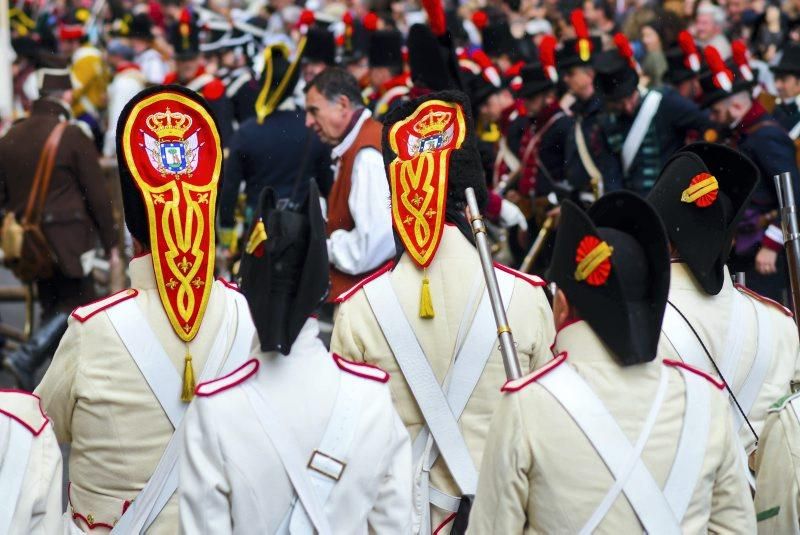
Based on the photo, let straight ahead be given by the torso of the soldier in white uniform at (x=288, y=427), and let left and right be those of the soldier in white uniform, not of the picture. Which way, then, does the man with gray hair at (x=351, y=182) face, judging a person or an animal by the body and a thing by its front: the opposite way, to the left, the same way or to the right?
to the left

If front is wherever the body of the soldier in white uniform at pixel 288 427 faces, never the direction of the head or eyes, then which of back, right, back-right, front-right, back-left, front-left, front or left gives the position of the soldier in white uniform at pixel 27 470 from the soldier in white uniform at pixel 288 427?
left

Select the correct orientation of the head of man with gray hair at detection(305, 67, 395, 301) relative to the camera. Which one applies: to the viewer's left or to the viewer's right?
to the viewer's left

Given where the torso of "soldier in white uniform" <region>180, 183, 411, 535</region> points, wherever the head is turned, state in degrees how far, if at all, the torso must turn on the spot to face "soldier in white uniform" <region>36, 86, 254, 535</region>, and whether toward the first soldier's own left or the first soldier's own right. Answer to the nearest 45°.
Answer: approximately 45° to the first soldier's own left

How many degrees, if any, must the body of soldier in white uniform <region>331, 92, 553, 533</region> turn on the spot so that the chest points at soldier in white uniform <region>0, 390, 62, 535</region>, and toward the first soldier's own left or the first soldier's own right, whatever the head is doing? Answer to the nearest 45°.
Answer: approximately 135° to the first soldier's own left

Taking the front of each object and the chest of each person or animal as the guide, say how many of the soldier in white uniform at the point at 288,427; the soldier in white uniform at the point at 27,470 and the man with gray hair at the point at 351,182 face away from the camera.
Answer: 2

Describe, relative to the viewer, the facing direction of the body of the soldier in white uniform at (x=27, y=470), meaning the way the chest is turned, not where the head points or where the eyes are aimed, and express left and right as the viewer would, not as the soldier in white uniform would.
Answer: facing away from the viewer

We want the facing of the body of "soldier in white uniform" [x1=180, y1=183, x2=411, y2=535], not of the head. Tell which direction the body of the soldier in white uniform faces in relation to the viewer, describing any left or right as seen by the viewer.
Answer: facing away from the viewer

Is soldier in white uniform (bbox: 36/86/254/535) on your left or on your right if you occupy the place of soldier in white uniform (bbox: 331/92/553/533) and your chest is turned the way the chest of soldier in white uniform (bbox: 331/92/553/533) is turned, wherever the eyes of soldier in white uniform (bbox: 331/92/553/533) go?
on your left

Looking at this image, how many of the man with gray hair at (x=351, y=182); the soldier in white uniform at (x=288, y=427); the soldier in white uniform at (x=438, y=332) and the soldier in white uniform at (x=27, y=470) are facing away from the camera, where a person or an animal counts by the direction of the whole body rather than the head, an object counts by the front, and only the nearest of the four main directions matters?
3

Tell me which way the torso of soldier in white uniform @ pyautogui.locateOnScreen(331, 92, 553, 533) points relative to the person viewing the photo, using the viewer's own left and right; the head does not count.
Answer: facing away from the viewer

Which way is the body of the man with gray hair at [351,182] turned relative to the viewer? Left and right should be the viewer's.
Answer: facing to the left of the viewer

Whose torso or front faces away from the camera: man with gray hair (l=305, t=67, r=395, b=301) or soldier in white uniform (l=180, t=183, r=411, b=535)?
the soldier in white uniform

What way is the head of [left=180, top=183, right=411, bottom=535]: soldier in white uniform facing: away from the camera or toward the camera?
away from the camera

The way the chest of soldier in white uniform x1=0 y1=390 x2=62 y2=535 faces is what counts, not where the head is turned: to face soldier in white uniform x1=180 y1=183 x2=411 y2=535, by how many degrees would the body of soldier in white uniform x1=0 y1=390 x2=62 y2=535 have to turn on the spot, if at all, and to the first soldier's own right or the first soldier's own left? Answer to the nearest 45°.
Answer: approximately 90° to the first soldier's own right

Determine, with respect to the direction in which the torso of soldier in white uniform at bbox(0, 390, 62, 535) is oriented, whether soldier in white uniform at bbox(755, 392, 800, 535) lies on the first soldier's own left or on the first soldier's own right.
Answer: on the first soldier's own right
